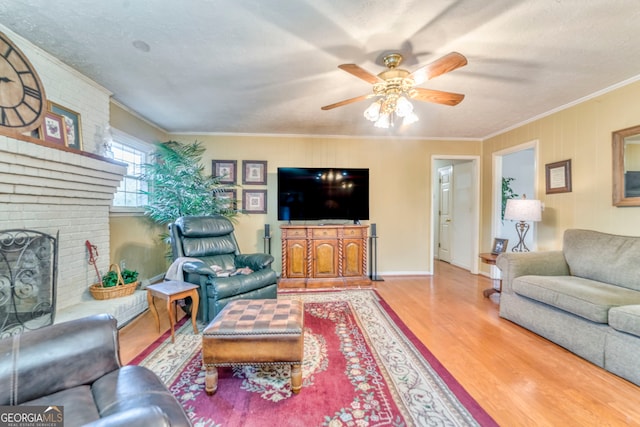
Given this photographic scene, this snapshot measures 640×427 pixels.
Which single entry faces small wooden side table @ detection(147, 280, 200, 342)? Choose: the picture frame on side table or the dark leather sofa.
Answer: the picture frame on side table

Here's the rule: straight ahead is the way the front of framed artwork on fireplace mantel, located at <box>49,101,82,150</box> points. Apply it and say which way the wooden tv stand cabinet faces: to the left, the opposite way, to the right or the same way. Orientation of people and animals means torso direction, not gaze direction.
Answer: to the right

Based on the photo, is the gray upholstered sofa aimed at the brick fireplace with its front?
yes

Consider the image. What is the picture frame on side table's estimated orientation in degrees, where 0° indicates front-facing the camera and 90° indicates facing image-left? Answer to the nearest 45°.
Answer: approximately 45°

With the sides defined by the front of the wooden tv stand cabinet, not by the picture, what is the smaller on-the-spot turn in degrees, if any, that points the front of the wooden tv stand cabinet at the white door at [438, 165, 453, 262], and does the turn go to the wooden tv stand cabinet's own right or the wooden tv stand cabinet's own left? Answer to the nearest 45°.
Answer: approximately 135° to the wooden tv stand cabinet's own left

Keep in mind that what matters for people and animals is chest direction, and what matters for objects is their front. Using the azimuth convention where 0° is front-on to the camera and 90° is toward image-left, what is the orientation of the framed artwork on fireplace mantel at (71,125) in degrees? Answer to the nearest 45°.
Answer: approximately 315°

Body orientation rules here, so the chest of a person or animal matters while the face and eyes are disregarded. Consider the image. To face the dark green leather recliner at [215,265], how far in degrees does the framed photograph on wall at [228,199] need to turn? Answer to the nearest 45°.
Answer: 0° — it already faces it

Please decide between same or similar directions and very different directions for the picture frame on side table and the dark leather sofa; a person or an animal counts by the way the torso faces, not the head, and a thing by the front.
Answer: very different directions

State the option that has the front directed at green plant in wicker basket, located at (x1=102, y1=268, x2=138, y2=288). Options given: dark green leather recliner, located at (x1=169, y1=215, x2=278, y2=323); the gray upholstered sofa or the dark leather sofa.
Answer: the gray upholstered sofa

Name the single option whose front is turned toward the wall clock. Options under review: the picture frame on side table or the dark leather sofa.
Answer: the picture frame on side table

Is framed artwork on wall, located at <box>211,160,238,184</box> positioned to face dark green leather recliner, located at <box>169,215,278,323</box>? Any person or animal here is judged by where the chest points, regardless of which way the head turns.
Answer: yes

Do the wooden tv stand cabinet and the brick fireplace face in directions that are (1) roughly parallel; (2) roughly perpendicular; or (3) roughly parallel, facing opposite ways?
roughly perpendicular

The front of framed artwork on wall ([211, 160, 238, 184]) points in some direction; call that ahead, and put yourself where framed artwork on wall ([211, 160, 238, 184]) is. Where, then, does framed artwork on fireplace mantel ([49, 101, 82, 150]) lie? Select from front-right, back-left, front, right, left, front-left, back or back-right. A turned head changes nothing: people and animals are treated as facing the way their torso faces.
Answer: front-right
